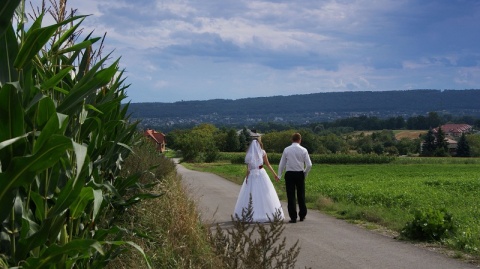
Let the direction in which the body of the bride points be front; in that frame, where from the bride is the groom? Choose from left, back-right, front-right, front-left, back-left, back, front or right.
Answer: right

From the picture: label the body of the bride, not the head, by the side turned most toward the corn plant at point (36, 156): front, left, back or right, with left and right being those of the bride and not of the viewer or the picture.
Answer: back

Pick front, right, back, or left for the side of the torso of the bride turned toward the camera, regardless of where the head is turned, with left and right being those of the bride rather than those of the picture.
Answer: back

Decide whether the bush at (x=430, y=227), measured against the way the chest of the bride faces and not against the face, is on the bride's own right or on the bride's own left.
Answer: on the bride's own right

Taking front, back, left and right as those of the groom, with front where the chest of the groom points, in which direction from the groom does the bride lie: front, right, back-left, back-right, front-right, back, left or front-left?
left

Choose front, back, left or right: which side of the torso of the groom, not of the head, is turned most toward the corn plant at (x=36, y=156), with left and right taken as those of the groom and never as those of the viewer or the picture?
back

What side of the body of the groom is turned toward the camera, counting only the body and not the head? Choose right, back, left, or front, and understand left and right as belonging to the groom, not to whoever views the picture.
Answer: back

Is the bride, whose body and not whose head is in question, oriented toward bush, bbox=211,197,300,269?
no

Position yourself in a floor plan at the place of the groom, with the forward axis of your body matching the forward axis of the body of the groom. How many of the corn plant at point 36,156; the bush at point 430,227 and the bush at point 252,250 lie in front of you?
0

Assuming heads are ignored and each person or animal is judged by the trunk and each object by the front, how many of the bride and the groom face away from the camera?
2

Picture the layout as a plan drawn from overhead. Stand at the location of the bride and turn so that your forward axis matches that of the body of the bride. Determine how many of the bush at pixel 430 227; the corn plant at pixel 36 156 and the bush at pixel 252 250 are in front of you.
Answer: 0

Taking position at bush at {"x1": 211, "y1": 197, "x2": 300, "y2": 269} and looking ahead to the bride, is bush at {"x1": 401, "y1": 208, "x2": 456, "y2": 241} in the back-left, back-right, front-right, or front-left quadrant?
front-right

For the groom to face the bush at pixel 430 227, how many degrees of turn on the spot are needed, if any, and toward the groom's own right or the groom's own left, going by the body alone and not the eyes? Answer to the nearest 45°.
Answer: approximately 135° to the groom's own right

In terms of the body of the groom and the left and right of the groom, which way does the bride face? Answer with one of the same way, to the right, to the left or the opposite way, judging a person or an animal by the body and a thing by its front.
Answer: the same way
